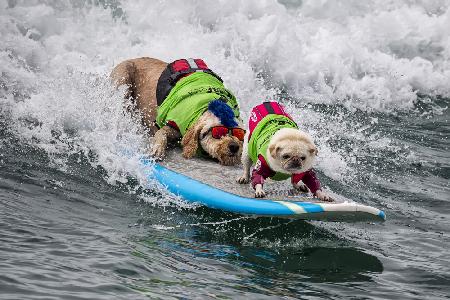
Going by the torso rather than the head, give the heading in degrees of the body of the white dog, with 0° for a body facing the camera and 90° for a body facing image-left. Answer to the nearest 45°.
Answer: approximately 315°

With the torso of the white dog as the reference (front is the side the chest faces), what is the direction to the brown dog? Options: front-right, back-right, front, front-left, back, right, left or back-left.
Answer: back

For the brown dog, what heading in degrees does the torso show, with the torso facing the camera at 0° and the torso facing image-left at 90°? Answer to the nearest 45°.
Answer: approximately 315°
